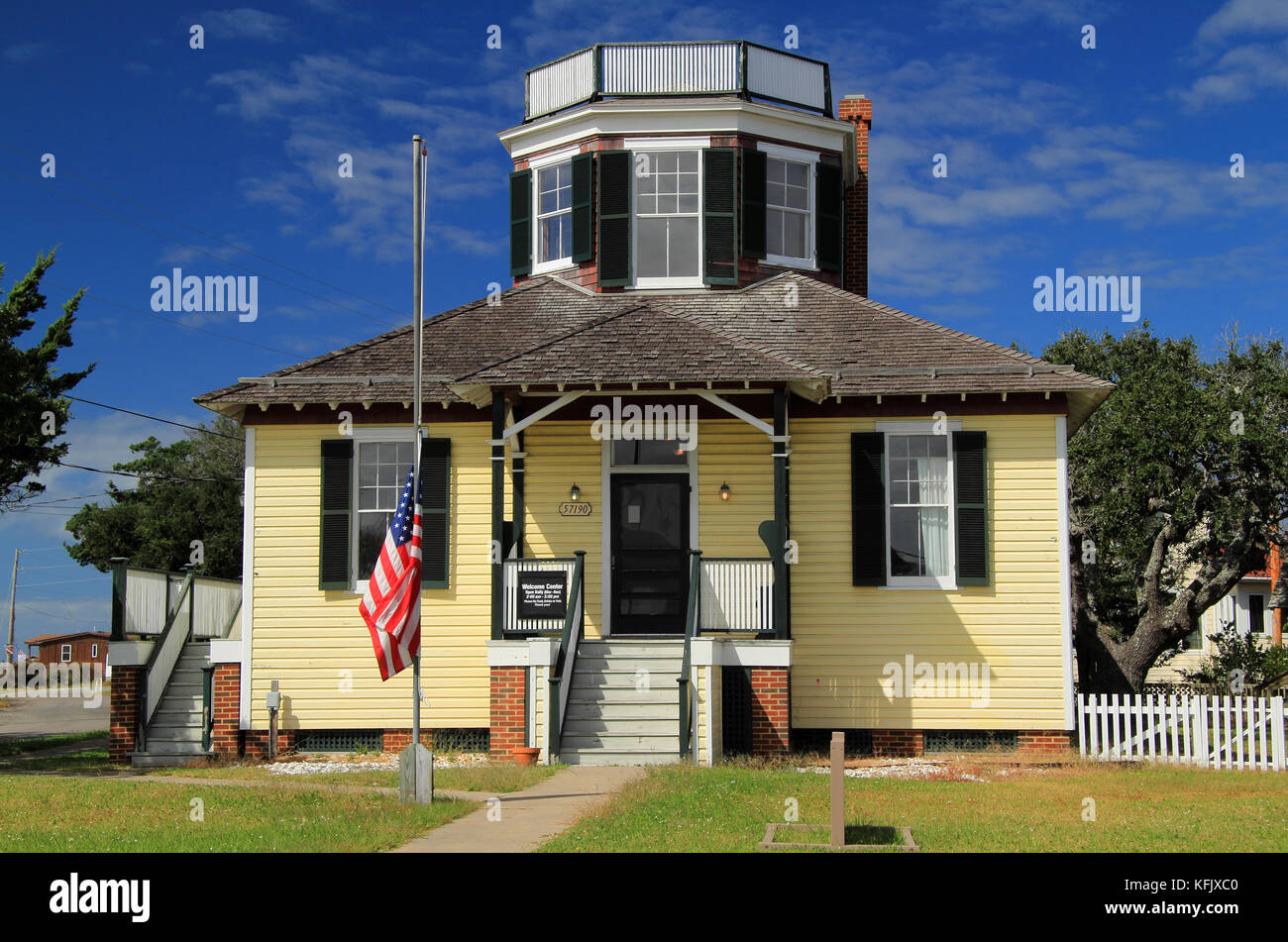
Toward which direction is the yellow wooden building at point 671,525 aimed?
toward the camera

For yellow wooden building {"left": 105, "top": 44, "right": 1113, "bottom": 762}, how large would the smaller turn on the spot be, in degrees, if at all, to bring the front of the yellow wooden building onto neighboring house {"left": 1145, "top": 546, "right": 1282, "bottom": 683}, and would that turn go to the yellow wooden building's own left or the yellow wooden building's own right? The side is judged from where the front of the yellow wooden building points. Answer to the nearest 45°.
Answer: approximately 135° to the yellow wooden building's own left

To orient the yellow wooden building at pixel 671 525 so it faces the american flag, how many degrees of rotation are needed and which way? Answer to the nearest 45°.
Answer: approximately 45° to its right

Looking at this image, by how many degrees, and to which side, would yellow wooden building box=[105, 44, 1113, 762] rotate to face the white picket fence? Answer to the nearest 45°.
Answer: approximately 90° to its left

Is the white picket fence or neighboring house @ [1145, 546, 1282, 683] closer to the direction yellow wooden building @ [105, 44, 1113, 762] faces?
the white picket fence

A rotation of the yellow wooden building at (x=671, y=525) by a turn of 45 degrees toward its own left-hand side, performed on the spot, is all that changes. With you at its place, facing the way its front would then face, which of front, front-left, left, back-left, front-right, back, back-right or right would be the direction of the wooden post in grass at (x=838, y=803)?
front-right
